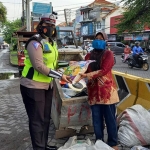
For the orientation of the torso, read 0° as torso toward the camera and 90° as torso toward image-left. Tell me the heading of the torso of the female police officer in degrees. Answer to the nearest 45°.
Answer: approximately 315°

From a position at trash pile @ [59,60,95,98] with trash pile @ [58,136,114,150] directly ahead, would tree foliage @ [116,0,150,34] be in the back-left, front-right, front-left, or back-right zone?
back-left

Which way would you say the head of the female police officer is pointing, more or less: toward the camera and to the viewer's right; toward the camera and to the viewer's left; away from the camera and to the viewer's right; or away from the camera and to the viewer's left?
toward the camera and to the viewer's right

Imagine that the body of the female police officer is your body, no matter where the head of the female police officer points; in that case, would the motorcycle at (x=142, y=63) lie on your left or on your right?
on your left

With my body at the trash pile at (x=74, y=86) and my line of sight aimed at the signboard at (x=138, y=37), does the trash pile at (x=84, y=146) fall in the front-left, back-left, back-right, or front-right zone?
back-right
